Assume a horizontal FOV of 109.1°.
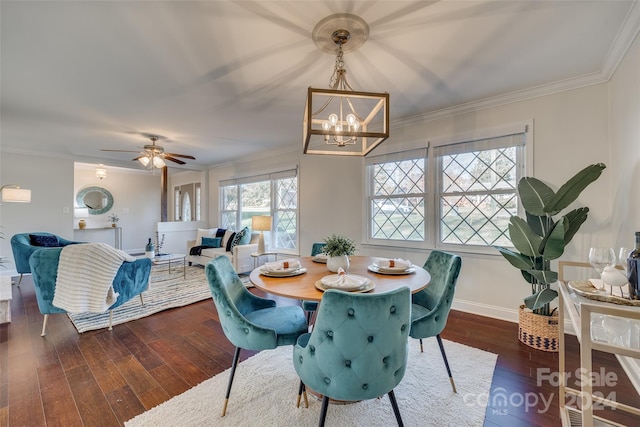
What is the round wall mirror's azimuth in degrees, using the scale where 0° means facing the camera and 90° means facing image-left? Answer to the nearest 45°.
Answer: approximately 0°

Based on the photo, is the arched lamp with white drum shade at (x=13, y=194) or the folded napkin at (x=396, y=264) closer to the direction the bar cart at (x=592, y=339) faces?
the arched lamp with white drum shade

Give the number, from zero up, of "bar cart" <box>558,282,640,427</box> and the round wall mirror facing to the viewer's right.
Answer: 0

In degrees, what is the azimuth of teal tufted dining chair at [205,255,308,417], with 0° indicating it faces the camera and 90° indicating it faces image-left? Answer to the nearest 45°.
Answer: approximately 270°

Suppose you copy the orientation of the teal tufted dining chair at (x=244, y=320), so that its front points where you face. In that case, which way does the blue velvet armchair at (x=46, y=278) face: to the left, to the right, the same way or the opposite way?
to the left

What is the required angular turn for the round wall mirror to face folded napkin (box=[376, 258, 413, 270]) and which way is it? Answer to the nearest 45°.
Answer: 0° — it already faces it

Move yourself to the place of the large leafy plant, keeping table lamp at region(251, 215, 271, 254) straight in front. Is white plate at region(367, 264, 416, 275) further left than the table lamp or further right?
left

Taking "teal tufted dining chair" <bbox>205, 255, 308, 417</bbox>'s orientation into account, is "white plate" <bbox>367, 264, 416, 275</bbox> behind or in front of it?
in front

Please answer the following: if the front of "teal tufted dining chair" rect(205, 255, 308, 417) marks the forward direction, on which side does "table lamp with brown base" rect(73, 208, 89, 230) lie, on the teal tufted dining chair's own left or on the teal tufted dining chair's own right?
on the teal tufted dining chair's own left

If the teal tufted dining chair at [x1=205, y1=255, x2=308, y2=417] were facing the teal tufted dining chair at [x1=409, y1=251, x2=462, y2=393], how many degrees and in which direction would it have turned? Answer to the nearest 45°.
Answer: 0° — it already faces it

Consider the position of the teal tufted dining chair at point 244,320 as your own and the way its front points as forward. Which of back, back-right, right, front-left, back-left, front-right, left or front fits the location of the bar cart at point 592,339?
front-right

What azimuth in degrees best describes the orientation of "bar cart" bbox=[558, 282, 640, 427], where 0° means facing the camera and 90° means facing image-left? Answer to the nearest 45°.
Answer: approximately 45°

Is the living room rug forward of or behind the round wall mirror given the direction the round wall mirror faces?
forward

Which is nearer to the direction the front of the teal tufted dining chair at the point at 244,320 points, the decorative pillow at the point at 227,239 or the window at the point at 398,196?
the window

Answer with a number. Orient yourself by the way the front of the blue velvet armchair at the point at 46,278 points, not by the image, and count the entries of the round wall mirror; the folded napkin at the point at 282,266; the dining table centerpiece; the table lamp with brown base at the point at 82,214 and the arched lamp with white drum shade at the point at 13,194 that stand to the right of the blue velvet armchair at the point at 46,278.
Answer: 2
